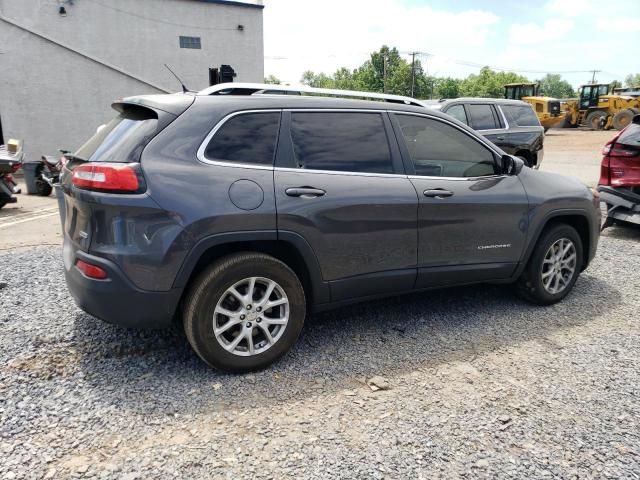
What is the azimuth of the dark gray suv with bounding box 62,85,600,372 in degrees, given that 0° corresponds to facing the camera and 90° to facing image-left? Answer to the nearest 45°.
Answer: approximately 225°

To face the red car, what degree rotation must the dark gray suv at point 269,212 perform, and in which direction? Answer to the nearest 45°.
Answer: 0° — it already faces it

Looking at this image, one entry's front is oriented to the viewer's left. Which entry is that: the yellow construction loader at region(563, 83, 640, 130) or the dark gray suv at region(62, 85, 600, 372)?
the yellow construction loader

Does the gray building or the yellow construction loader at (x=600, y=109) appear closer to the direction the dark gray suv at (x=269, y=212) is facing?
the yellow construction loader

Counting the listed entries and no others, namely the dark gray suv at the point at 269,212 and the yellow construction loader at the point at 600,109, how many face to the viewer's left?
1

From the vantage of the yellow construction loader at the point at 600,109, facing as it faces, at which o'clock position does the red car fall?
The red car is roughly at 9 o'clock from the yellow construction loader.

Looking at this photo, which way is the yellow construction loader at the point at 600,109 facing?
to the viewer's left

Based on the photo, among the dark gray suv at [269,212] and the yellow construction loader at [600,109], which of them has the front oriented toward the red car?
the dark gray suv

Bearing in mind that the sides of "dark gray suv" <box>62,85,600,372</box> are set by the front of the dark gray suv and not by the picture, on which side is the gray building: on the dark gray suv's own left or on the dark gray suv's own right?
on the dark gray suv's own left

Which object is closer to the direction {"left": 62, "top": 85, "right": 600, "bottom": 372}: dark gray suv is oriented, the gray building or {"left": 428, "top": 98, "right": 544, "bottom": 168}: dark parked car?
the dark parked car

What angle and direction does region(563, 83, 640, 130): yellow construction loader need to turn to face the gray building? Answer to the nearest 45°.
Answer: approximately 45° to its left

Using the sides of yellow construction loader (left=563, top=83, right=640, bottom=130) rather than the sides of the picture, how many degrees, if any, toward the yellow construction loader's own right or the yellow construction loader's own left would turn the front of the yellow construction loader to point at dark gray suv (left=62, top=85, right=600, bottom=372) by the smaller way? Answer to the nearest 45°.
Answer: approximately 90° to the yellow construction loader's own left

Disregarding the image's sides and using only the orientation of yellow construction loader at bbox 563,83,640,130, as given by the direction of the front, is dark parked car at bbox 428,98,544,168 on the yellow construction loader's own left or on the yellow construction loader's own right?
on the yellow construction loader's own left
